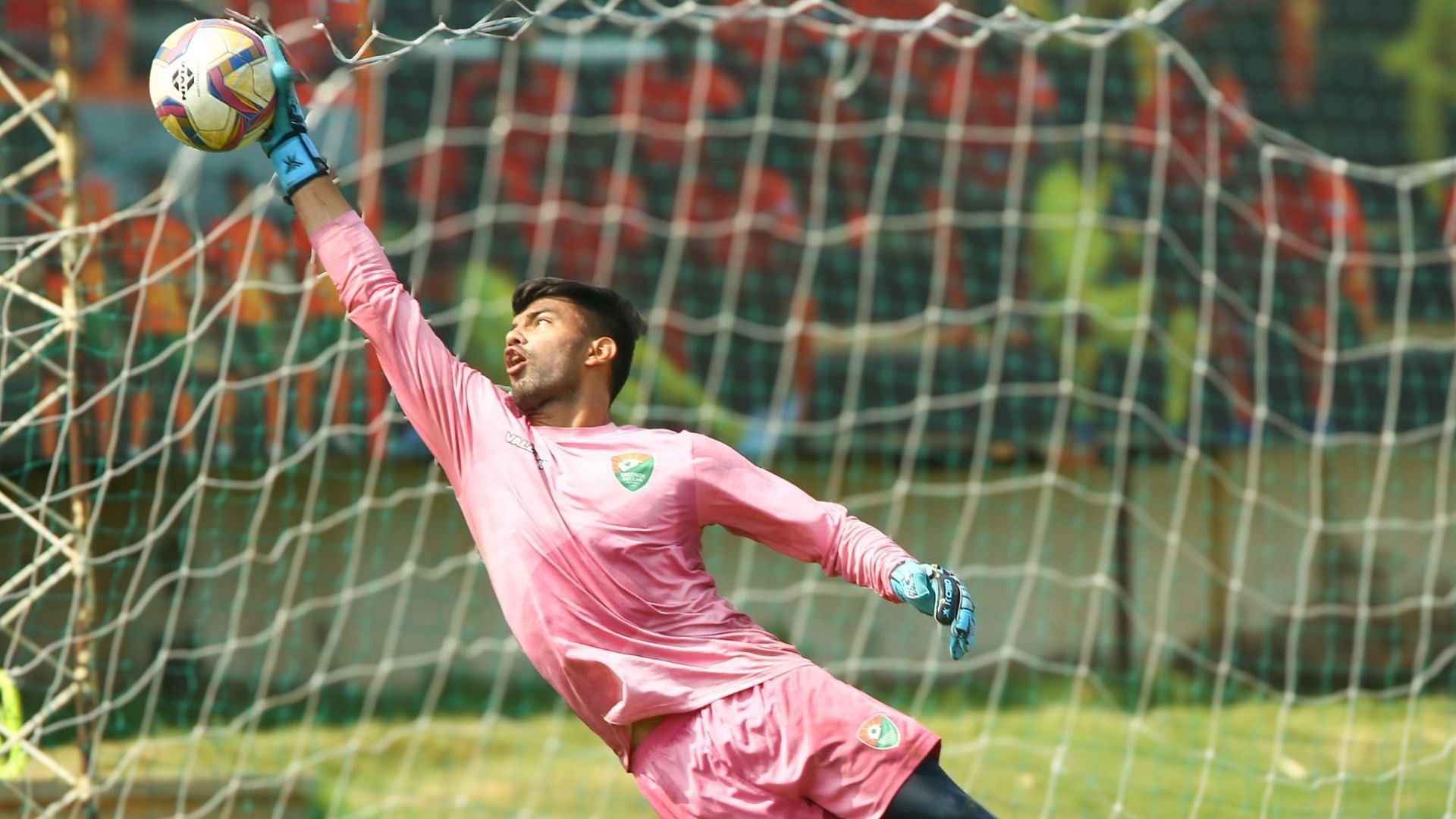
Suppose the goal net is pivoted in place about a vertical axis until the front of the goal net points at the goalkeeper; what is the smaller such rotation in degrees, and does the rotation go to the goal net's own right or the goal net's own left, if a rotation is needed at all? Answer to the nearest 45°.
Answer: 0° — it already faces them

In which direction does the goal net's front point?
toward the camera

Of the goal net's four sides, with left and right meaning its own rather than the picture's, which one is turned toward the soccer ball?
front
